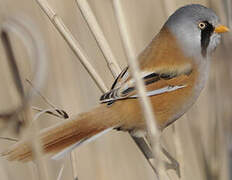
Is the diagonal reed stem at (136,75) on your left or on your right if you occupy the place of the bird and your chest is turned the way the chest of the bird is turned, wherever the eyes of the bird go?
on your right

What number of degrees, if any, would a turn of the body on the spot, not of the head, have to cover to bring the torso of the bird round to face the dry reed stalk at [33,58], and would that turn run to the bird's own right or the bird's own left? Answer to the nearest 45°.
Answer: approximately 135° to the bird's own right

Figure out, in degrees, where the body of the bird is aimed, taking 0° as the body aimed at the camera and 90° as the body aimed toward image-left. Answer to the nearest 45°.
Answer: approximately 270°
